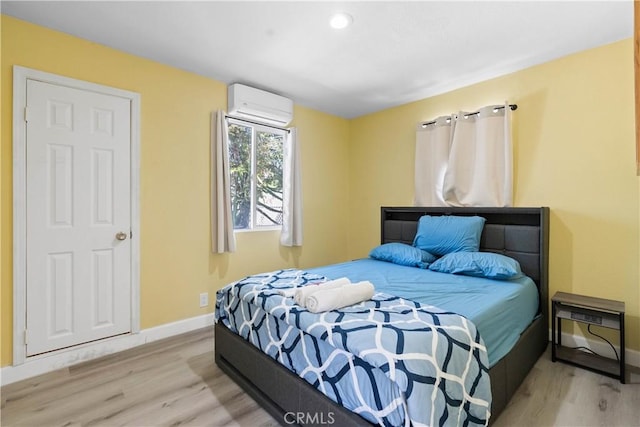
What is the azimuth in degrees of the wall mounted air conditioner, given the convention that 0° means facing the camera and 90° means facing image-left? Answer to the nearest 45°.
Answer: approximately 315°

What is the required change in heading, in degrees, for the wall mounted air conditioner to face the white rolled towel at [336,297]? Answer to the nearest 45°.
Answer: approximately 45° to its right

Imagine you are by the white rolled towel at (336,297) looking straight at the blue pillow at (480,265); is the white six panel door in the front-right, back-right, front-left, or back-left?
back-left

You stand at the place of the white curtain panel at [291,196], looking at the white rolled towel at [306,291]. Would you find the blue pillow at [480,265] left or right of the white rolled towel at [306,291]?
left

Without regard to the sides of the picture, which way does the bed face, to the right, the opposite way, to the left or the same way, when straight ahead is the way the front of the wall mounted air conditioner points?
to the right

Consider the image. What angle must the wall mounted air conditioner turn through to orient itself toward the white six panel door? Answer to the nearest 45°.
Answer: approximately 90° to its right

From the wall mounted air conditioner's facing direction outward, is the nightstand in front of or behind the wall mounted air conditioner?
in front

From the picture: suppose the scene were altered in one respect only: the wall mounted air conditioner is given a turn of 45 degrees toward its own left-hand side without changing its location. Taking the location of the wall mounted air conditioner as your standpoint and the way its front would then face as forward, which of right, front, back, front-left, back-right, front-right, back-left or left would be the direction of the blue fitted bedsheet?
front-right

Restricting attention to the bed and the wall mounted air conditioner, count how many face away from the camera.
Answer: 0
